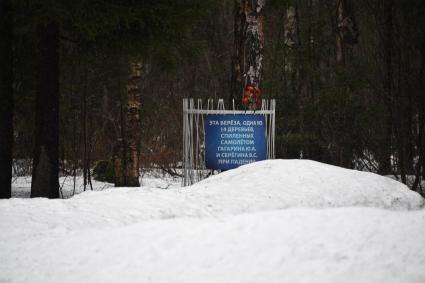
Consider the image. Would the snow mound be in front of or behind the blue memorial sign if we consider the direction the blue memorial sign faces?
in front

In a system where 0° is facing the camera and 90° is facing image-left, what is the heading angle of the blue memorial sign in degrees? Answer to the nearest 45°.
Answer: approximately 0°
